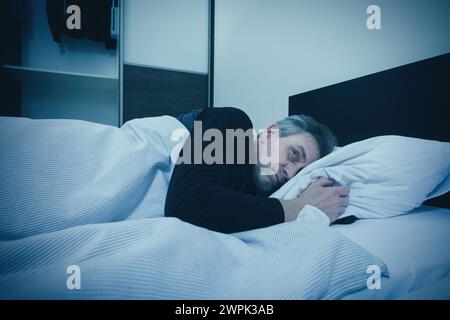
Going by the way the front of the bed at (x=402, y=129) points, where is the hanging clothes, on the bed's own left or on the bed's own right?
on the bed's own right

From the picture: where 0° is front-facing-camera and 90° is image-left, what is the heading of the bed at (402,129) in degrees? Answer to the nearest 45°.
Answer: approximately 45°
